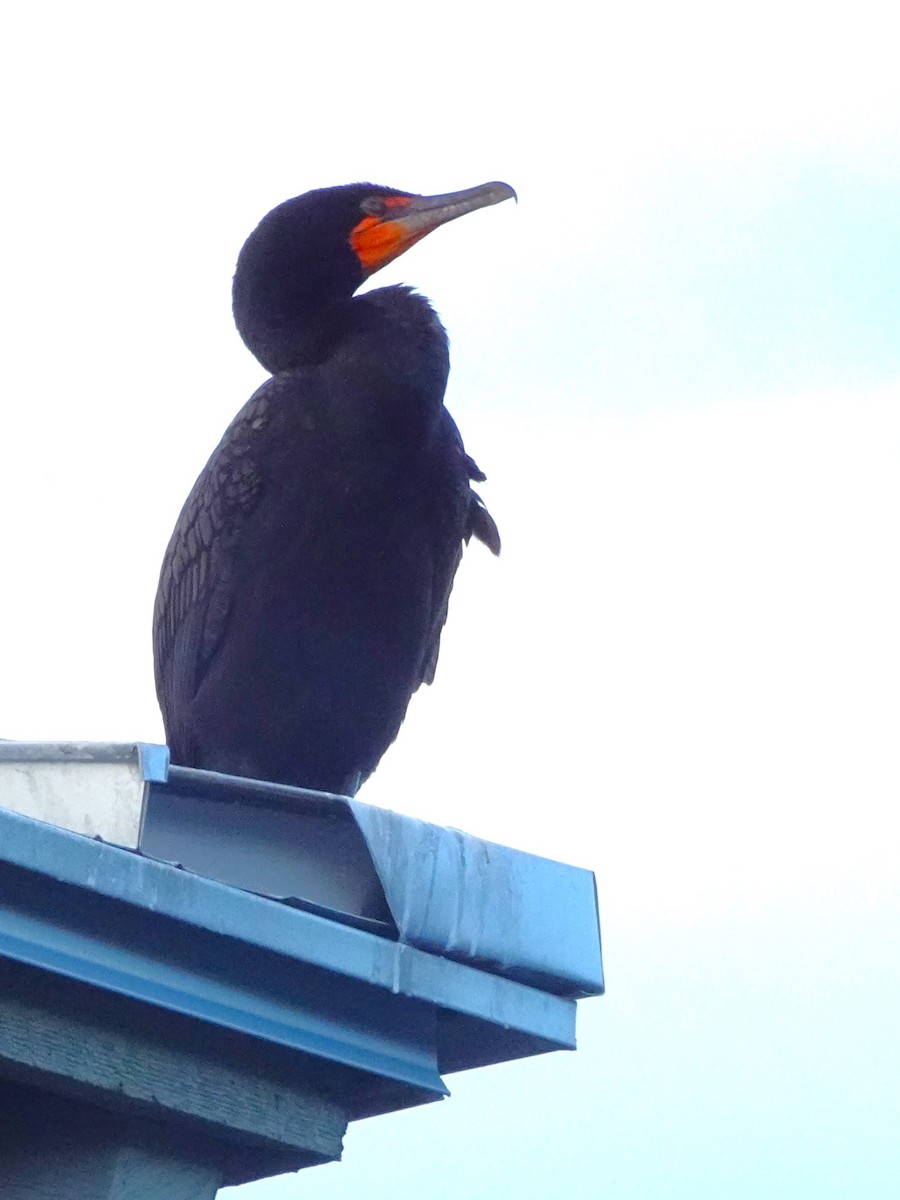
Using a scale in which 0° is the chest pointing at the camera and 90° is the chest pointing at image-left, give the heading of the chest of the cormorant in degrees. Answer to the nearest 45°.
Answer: approximately 315°
